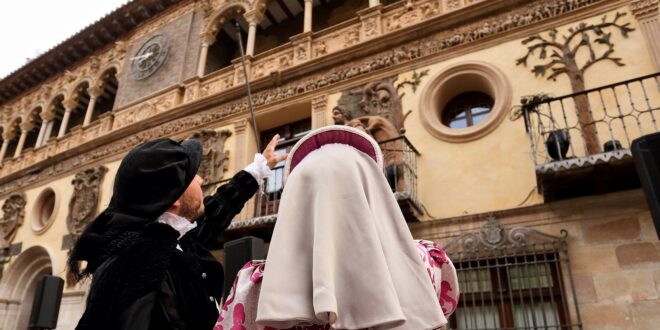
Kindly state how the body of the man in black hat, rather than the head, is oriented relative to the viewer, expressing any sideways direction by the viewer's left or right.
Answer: facing to the right of the viewer

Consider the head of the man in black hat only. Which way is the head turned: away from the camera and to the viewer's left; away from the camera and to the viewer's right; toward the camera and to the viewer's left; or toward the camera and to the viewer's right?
away from the camera and to the viewer's right

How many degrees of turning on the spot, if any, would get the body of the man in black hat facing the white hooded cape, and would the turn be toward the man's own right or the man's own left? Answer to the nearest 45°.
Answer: approximately 45° to the man's own right

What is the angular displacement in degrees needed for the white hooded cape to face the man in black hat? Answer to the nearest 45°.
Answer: approximately 45° to its left

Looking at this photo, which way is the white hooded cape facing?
away from the camera

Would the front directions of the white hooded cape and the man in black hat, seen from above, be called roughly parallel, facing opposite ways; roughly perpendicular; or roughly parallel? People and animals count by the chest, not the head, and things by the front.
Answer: roughly perpendicular
